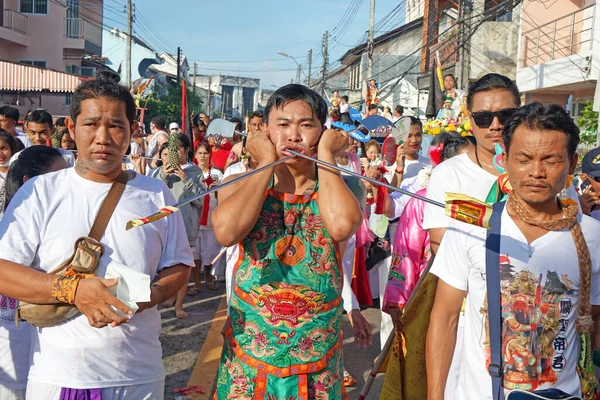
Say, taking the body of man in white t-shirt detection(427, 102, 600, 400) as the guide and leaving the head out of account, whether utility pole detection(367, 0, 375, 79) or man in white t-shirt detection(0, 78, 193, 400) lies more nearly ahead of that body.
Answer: the man in white t-shirt

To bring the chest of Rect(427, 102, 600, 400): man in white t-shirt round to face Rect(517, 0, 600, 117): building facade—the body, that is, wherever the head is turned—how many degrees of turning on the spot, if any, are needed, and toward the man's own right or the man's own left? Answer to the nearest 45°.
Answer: approximately 180°

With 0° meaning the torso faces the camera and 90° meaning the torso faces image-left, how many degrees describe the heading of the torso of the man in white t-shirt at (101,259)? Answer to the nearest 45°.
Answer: approximately 0°

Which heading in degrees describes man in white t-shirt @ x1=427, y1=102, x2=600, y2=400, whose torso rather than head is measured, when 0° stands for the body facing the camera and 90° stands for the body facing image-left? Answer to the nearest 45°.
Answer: approximately 0°

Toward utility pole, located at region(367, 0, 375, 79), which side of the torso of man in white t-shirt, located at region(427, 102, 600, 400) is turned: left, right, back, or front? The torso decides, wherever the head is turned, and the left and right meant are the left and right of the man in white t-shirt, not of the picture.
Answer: back

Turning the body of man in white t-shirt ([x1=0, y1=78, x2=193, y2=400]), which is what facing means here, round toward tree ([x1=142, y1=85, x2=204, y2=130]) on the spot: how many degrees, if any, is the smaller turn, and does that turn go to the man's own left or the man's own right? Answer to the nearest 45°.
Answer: approximately 180°

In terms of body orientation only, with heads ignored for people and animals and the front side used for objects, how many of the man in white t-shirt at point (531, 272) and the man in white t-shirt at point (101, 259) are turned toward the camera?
2

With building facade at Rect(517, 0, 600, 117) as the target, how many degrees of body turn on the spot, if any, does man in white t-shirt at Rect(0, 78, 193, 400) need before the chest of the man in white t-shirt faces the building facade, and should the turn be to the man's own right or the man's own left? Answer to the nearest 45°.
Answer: approximately 135° to the man's own left

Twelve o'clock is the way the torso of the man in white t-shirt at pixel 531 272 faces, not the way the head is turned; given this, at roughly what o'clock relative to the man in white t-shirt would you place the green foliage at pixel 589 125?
The green foliage is roughly at 6 o'clock from the man in white t-shirt.

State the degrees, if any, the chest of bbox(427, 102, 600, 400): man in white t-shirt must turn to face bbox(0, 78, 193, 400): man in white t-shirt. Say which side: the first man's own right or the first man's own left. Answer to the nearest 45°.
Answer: approximately 90° to the first man's own right

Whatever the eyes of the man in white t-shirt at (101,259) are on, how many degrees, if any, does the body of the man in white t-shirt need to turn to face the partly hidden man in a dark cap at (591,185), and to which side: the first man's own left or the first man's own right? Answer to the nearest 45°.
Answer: approximately 90° to the first man's own left

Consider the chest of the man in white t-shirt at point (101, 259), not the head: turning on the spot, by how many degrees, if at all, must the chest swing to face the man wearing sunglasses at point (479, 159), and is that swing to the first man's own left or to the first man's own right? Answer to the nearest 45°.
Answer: approximately 90° to the first man's own left

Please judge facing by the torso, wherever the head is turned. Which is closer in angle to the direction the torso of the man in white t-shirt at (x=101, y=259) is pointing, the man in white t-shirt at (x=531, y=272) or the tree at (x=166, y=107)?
the man in white t-shirt
